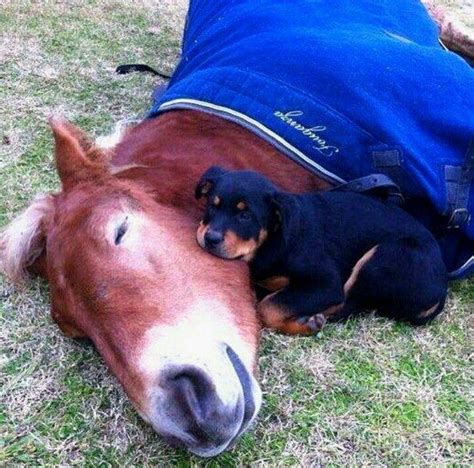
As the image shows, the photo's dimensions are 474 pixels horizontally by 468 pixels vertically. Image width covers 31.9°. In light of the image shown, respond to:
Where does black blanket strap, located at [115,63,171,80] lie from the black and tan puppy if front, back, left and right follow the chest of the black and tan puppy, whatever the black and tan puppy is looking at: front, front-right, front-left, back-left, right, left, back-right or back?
front-right

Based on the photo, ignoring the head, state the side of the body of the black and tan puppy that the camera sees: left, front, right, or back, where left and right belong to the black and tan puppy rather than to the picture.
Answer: left
